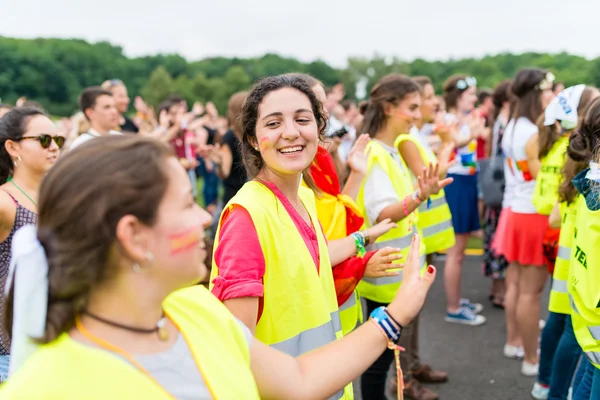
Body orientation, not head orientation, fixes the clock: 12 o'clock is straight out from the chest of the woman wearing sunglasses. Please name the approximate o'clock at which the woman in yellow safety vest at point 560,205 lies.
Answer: The woman in yellow safety vest is roughly at 11 o'clock from the woman wearing sunglasses.

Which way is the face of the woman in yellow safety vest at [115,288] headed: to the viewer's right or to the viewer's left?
to the viewer's right

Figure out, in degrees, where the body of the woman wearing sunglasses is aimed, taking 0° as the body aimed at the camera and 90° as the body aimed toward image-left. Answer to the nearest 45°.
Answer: approximately 315°

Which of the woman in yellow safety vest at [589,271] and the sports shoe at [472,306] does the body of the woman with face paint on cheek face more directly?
the woman in yellow safety vest

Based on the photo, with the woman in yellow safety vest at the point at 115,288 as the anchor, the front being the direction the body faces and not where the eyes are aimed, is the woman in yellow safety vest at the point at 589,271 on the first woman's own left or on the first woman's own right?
on the first woman's own left

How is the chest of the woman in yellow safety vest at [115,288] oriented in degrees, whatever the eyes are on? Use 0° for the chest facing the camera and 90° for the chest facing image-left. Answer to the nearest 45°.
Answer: approximately 315°
